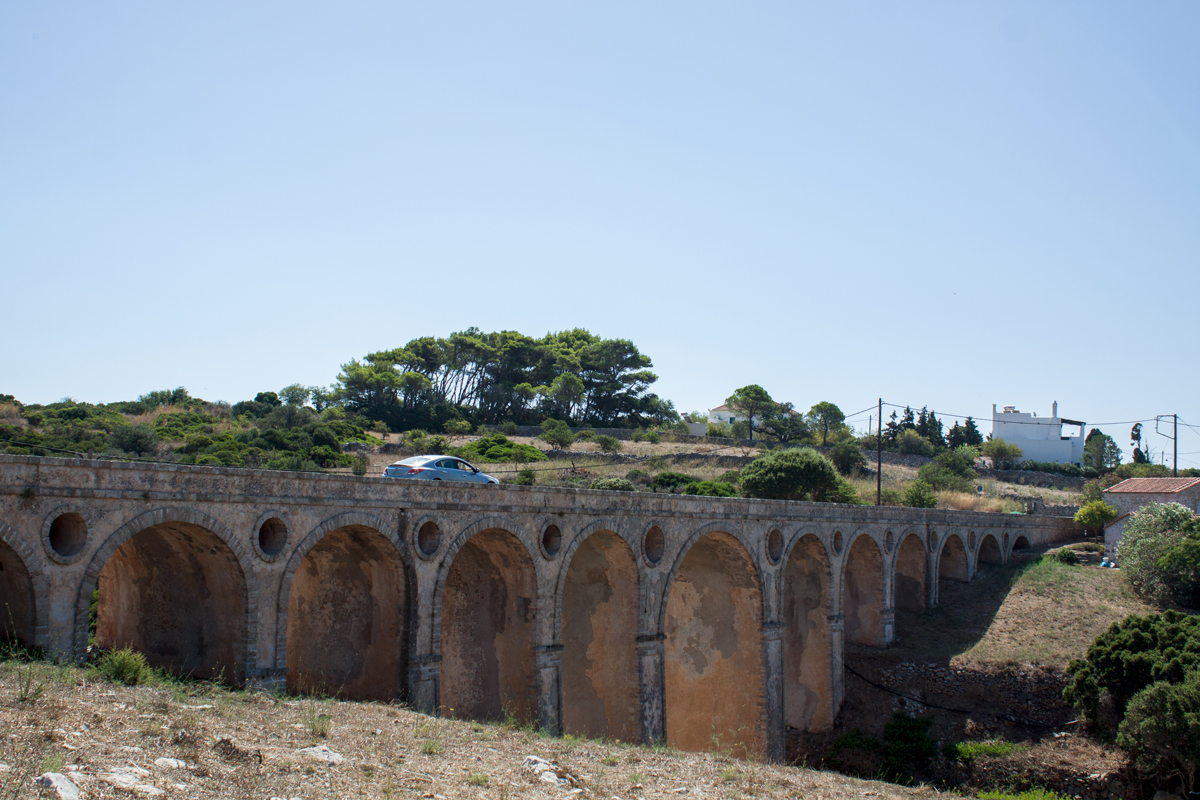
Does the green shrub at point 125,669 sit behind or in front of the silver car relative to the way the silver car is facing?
behind

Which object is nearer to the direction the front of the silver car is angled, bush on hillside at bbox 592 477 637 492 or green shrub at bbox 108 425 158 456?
the bush on hillside

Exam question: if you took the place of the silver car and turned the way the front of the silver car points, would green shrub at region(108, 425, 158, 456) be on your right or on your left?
on your left

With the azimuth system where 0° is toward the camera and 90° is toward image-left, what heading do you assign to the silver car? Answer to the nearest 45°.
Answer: approximately 225°

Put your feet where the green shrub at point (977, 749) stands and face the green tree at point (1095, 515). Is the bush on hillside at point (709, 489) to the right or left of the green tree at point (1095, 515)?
left

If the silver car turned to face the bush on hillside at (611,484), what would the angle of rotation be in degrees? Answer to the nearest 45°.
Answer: approximately 45° to its left

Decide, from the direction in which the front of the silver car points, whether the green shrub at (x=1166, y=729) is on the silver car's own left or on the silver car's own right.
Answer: on the silver car's own right

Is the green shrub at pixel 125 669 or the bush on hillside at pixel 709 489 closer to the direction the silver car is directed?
the bush on hillside

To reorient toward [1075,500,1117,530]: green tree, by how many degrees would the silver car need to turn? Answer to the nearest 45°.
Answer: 0° — it already faces it
